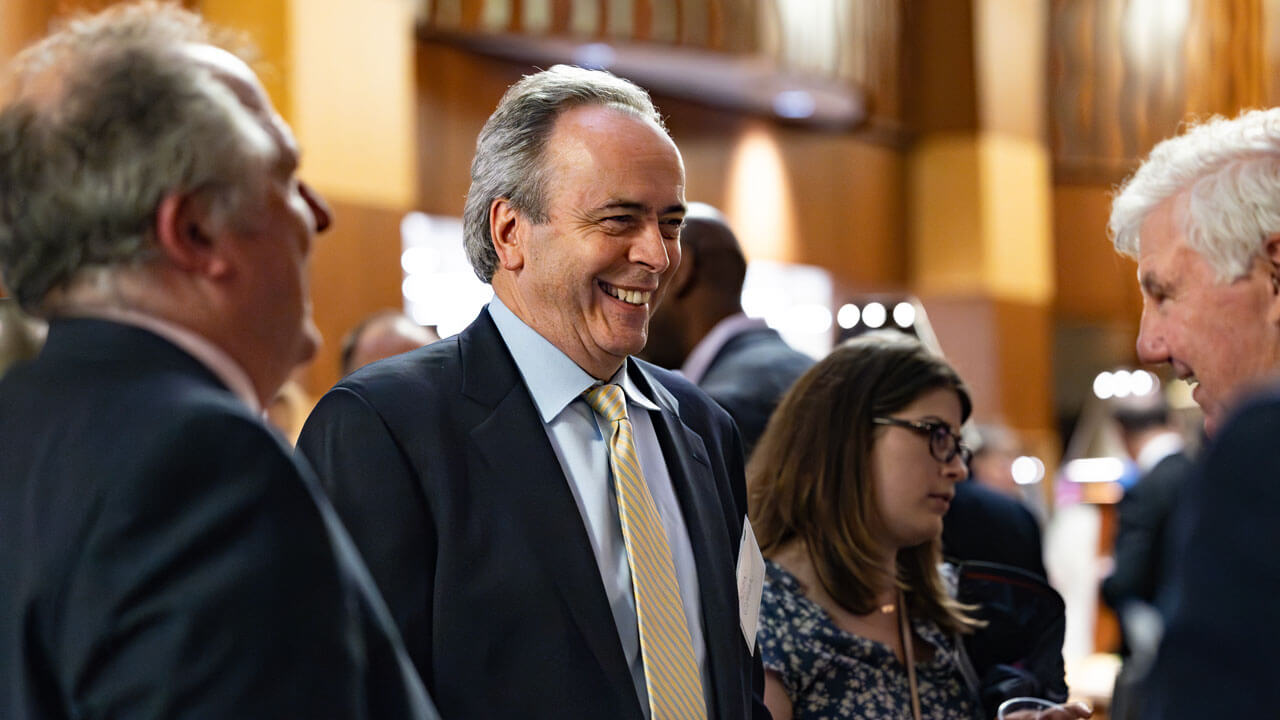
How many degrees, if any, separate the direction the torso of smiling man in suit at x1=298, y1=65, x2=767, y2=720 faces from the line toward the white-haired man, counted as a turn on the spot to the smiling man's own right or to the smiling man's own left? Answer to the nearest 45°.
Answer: approximately 45° to the smiling man's own left

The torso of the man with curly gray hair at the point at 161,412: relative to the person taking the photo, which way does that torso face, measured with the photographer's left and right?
facing away from the viewer and to the right of the viewer

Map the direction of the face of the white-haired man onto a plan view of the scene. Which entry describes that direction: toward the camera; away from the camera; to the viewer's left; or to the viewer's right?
to the viewer's left

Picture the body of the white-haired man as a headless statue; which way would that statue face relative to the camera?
to the viewer's left

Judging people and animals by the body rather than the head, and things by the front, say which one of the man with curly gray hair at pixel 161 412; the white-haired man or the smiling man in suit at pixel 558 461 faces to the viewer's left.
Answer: the white-haired man

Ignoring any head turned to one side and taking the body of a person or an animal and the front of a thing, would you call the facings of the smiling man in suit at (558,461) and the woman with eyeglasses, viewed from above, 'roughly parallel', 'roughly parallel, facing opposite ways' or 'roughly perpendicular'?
roughly parallel

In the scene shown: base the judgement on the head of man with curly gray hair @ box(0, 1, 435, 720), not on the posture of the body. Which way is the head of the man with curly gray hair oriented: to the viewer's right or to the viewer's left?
to the viewer's right

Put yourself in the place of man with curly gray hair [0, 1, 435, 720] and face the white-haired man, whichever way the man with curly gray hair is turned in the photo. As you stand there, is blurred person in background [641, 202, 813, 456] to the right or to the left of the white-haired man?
left

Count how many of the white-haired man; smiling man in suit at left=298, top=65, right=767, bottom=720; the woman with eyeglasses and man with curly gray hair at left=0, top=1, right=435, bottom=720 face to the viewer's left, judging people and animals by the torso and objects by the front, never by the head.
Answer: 1

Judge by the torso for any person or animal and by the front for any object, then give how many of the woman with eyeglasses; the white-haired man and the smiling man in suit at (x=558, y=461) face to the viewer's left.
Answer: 1

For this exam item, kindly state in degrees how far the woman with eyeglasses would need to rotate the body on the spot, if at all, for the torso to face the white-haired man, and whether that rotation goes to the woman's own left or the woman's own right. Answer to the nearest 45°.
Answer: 0° — they already face them

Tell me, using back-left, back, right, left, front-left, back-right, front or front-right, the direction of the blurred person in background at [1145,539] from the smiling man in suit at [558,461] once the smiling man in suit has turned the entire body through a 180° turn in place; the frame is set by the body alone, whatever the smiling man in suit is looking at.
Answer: right

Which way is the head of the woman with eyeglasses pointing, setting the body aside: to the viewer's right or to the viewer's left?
to the viewer's right

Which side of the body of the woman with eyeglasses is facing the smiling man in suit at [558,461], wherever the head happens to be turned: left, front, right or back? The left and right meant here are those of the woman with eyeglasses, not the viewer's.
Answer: right

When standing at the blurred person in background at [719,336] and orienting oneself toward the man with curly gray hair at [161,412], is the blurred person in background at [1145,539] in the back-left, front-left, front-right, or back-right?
back-left

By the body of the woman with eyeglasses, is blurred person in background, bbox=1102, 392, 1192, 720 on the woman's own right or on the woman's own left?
on the woman's own left

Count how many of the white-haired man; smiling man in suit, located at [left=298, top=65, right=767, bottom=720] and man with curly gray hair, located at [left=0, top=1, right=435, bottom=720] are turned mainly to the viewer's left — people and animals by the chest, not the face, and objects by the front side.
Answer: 1
